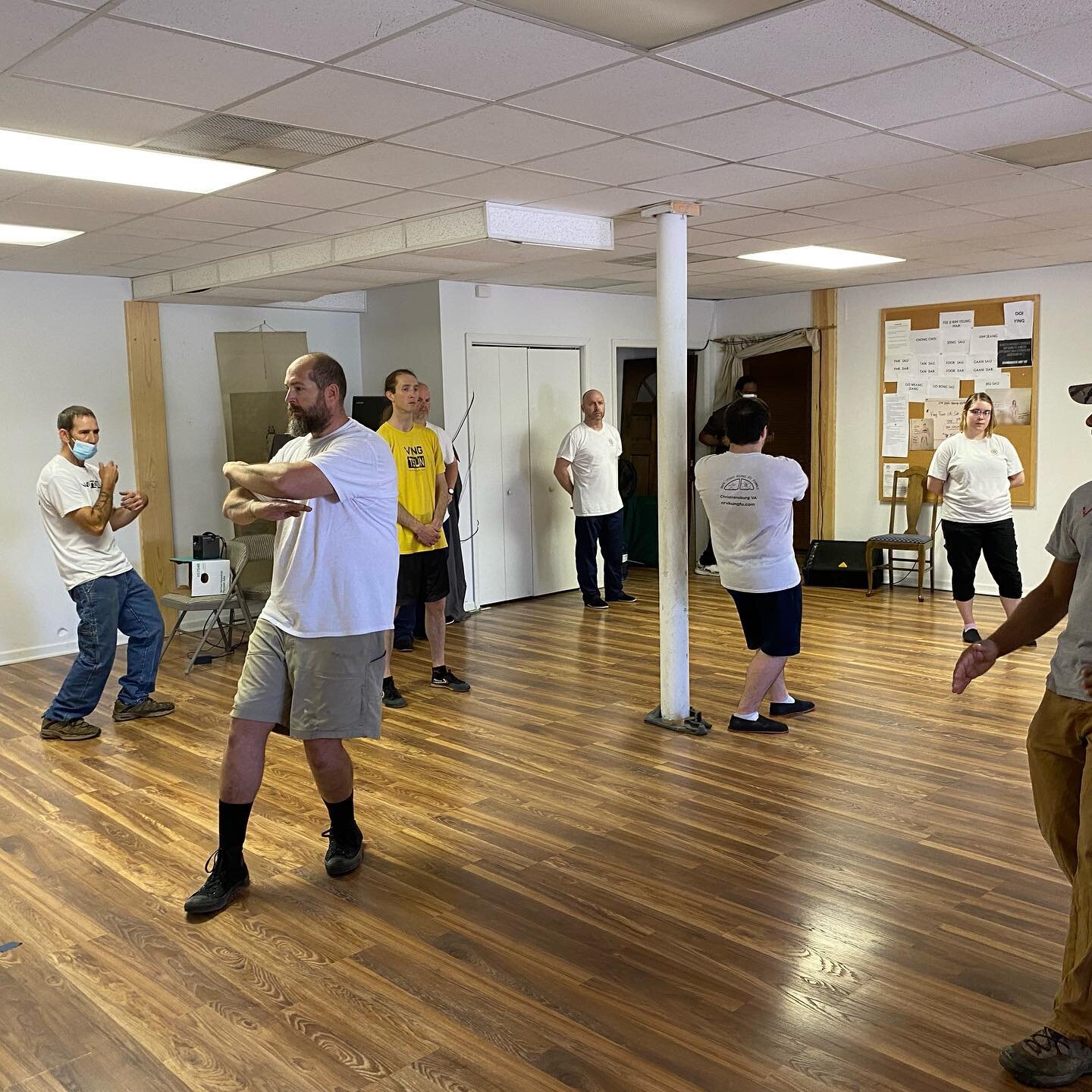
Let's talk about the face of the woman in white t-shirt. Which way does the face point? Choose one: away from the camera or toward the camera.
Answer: toward the camera

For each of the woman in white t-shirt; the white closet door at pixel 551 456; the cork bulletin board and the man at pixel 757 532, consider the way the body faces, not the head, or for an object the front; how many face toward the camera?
3

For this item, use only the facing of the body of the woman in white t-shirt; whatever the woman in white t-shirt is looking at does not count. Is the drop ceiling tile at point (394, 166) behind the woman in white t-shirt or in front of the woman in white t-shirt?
in front

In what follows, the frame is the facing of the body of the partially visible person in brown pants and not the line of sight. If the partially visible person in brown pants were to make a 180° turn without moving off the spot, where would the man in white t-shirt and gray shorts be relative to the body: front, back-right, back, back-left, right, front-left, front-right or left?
back-left

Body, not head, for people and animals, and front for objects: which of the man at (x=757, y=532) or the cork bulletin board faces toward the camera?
the cork bulletin board

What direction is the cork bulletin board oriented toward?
toward the camera

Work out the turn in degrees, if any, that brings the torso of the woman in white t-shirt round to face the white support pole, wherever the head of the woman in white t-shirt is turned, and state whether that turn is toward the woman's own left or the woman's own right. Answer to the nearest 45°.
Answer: approximately 45° to the woman's own right

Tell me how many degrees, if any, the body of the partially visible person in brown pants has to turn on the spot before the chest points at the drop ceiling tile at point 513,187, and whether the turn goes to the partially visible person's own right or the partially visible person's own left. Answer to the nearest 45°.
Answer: approximately 90° to the partially visible person's own right

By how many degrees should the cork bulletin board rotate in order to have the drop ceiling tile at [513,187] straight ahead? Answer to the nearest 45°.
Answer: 0° — it already faces it

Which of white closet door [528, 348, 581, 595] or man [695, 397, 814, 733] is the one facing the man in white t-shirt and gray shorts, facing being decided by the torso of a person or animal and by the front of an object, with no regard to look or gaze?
the white closet door

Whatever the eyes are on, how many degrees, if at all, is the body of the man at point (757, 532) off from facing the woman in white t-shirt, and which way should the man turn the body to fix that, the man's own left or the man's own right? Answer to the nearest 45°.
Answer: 0° — they already face them

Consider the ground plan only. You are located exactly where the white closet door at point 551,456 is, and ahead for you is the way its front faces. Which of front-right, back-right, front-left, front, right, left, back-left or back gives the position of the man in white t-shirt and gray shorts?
front

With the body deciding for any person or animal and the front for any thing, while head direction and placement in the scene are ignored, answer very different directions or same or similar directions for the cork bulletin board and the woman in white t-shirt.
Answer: same or similar directions

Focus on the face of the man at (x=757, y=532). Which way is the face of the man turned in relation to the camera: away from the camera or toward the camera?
away from the camera

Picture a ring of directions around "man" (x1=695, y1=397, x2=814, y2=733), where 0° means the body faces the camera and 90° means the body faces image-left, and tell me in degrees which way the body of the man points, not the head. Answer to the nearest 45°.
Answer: approximately 225°

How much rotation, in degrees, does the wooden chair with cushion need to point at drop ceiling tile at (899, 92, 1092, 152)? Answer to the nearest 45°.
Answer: approximately 45° to its left
